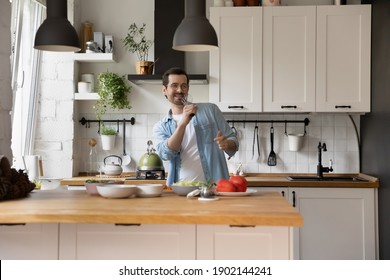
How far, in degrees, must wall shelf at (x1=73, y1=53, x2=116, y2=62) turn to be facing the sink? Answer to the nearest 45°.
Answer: approximately 90° to its left

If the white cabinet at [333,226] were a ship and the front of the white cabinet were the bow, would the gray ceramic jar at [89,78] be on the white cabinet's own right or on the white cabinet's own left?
on the white cabinet's own right
